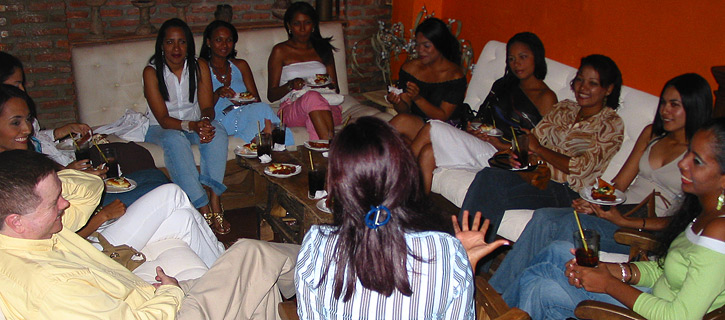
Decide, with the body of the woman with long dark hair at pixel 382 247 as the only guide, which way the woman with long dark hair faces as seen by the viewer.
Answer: away from the camera

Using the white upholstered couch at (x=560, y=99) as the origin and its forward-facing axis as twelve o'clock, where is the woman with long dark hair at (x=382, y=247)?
The woman with long dark hair is roughly at 11 o'clock from the white upholstered couch.

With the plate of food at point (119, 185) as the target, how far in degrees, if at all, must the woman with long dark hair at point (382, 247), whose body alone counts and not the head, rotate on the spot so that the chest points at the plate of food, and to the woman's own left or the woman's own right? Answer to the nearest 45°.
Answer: approximately 45° to the woman's own left

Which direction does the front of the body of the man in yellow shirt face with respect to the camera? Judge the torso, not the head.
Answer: to the viewer's right

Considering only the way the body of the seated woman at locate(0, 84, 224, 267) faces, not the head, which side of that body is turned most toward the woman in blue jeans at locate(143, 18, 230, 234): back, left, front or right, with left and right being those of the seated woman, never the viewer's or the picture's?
left

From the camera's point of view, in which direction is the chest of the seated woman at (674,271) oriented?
to the viewer's left

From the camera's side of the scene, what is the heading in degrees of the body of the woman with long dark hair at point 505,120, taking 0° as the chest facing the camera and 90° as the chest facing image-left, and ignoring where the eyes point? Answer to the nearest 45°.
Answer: approximately 45°

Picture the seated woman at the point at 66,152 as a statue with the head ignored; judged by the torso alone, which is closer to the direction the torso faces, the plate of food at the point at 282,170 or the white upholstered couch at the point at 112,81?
the plate of food

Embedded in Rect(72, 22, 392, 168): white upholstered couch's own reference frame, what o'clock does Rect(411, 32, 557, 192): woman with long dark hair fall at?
The woman with long dark hair is roughly at 10 o'clock from the white upholstered couch.

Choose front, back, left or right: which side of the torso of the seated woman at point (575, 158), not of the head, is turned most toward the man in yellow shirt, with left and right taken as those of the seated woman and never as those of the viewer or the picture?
front

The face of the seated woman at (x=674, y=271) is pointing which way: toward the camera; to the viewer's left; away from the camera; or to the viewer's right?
to the viewer's left

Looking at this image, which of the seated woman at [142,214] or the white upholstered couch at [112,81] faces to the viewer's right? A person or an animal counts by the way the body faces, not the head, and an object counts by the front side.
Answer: the seated woman

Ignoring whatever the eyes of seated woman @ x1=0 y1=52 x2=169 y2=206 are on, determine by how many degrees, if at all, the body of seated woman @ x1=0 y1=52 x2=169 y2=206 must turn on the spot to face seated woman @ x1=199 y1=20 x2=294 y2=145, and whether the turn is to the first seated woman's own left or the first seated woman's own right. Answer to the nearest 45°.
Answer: approximately 45° to the first seated woman's own left

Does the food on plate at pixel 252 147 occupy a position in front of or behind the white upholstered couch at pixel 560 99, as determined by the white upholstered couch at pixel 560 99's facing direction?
in front
